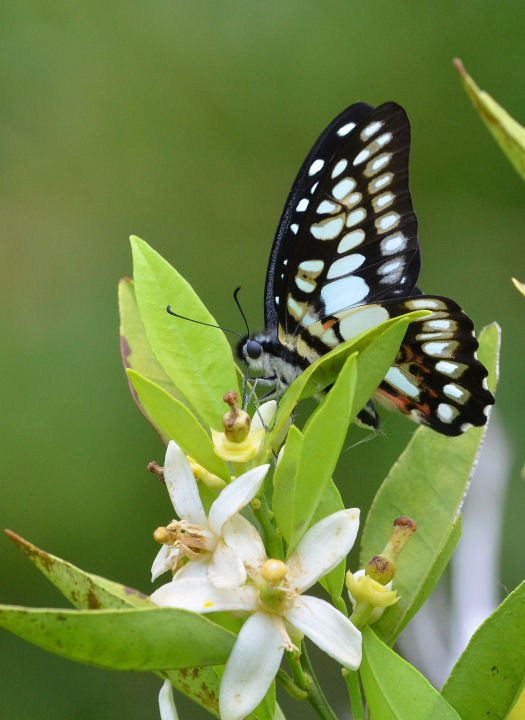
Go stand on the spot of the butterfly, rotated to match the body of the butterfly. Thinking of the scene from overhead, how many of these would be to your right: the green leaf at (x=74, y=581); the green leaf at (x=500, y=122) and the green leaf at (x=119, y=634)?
0

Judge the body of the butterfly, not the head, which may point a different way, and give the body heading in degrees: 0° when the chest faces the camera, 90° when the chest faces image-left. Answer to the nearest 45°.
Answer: approximately 90°

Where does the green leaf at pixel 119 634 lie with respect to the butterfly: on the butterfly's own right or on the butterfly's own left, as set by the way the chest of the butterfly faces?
on the butterfly's own left

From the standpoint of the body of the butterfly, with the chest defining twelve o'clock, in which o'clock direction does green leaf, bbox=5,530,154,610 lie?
The green leaf is roughly at 12 o'clock from the butterfly.
